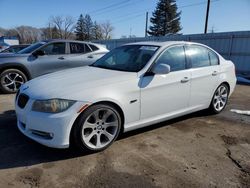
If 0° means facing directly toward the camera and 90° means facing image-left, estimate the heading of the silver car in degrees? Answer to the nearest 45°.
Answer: approximately 90°

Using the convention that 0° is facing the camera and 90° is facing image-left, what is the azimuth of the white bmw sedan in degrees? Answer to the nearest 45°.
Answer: approximately 45°

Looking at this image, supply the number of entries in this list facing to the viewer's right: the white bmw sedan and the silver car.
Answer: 0

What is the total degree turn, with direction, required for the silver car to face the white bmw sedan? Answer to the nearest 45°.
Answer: approximately 90° to its left

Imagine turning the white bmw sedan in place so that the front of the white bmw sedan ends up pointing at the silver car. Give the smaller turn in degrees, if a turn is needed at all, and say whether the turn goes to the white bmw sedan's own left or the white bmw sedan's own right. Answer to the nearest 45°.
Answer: approximately 90° to the white bmw sedan's own right
